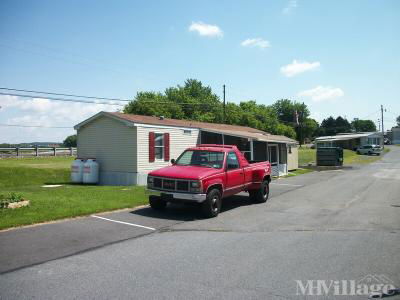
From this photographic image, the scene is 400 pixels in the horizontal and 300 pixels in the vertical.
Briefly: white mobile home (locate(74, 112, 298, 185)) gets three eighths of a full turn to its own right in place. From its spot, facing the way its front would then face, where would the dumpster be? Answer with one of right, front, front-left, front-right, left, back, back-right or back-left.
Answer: back-right

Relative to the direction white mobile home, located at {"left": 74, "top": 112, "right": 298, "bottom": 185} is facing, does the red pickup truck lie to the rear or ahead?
ahead

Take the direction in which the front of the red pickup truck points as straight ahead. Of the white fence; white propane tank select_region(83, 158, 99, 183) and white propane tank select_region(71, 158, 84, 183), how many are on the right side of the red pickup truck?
3

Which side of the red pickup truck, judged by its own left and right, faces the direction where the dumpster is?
back

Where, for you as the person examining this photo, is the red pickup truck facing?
facing the viewer and to the left of the viewer

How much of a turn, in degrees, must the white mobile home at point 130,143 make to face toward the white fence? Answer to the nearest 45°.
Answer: approximately 180°

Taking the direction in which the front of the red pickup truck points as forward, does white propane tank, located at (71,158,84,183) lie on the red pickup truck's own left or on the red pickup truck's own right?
on the red pickup truck's own right

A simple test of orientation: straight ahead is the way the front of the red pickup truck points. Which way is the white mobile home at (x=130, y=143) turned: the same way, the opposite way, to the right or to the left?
to the left

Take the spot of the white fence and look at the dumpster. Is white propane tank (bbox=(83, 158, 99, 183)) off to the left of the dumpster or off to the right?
right

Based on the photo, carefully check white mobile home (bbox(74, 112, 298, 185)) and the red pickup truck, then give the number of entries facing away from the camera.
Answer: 0

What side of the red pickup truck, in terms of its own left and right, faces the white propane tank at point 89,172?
right

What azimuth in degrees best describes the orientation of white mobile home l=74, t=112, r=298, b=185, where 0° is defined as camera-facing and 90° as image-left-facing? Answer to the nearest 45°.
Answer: approximately 315°
